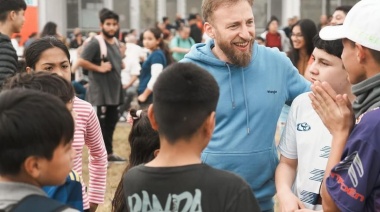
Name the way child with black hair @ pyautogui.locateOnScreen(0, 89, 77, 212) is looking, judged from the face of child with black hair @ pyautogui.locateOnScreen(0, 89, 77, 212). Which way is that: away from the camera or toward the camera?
away from the camera

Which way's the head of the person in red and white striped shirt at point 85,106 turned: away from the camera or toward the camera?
toward the camera

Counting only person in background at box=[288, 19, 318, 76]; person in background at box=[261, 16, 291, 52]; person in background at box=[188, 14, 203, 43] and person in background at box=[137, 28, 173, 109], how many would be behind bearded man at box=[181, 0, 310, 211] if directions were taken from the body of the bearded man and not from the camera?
4

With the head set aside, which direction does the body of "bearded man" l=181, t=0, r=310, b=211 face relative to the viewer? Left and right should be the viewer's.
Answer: facing the viewer

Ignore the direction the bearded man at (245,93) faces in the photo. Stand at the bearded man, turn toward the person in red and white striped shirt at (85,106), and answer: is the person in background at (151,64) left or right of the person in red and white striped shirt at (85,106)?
right

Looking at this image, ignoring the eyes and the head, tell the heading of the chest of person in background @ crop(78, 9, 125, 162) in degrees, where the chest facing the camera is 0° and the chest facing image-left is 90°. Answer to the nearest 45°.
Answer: approximately 315°

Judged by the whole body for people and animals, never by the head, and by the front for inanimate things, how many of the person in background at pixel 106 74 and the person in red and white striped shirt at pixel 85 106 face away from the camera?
0

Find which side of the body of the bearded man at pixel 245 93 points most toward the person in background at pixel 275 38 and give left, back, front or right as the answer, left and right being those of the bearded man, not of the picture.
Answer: back

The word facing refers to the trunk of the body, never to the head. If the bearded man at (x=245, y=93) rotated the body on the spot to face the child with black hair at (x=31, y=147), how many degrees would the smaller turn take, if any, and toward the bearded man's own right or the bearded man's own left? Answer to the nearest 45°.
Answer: approximately 45° to the bearded man's own right

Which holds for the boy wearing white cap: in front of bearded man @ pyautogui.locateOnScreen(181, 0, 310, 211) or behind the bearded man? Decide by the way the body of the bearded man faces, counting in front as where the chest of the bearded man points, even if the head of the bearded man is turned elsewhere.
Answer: in front

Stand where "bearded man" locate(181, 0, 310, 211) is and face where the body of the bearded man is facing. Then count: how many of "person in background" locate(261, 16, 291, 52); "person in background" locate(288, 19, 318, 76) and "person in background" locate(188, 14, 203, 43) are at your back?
3

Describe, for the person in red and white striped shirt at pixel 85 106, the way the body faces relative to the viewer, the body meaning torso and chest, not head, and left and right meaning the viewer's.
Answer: facing the viewer and to the right of the viewer

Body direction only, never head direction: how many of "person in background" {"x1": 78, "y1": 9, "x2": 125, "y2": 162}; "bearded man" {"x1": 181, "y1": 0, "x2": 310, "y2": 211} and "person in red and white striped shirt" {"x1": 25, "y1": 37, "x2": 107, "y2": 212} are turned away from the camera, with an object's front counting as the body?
0

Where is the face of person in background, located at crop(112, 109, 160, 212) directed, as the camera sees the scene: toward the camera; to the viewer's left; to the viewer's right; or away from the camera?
away from the camera
